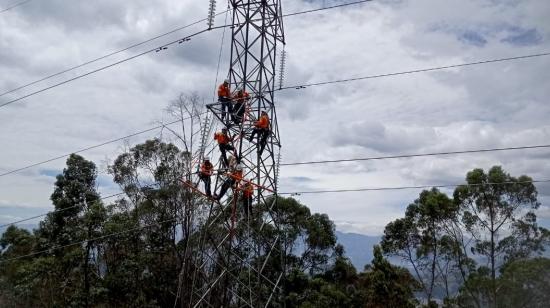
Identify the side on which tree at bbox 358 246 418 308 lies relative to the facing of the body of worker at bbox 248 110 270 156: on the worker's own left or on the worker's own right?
on the worker's own right

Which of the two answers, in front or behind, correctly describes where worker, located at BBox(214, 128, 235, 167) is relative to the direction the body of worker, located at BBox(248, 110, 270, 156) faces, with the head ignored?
in front

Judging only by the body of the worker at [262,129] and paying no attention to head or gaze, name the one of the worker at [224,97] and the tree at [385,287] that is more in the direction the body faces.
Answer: the worker

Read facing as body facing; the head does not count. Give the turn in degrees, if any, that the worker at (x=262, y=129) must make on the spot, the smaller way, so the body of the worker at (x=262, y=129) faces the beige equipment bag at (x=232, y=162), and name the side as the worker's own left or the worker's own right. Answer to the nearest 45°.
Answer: approximately 45° to the worker's own right

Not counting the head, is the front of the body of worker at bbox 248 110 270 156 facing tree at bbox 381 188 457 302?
no

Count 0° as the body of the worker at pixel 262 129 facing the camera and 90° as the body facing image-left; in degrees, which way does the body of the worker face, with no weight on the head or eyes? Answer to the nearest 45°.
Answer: approximately 90°
